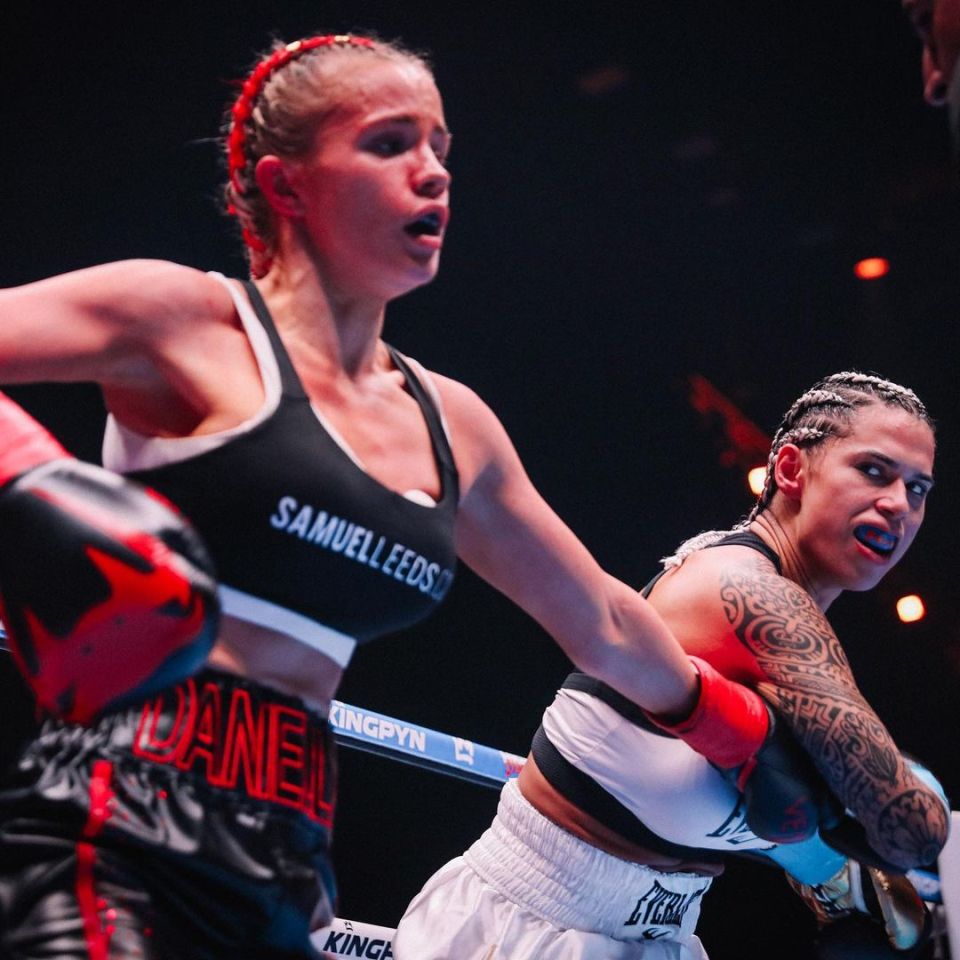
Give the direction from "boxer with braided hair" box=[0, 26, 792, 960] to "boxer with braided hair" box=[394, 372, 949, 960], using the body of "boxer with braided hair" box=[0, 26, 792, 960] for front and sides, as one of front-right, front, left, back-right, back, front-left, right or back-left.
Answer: left

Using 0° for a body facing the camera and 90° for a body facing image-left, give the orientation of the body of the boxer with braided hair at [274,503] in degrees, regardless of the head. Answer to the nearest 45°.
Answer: approximately 315°
